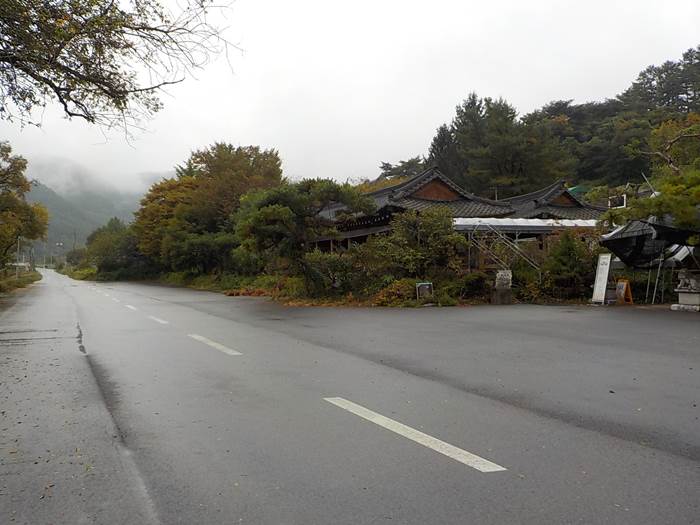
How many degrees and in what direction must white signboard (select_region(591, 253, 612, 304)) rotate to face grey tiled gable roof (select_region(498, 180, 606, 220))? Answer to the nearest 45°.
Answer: approximately 180°

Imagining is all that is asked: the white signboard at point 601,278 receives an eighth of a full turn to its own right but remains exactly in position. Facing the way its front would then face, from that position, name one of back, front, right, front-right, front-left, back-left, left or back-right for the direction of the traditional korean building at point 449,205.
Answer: right

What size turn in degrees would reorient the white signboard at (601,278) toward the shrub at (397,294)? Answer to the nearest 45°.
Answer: approximately 45° to its right

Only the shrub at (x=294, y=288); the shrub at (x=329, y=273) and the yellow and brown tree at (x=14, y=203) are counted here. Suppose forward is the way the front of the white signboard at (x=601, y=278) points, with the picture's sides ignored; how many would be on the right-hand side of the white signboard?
3

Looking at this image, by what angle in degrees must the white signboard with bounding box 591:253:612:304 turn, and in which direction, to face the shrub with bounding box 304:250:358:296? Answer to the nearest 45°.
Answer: approximately 90° to its right

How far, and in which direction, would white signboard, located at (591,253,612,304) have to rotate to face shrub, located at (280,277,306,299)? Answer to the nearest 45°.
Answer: approximately 90° to its right

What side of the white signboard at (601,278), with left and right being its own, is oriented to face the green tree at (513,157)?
back

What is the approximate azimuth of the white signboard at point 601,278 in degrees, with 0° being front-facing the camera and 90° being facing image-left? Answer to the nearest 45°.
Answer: approximately 0°

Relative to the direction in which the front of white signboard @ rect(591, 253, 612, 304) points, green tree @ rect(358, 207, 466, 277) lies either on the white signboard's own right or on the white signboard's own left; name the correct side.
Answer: on the white signboard's own right

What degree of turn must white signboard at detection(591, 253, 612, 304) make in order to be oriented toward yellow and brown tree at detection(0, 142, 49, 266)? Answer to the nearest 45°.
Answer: approximately 90° to its right

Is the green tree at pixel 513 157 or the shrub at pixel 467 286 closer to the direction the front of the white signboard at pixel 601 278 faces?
the shrub

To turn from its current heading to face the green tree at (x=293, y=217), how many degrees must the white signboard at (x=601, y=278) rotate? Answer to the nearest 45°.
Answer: approximately 90° to its right

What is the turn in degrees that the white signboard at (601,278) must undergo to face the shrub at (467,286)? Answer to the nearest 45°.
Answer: approximately 90° to its right
